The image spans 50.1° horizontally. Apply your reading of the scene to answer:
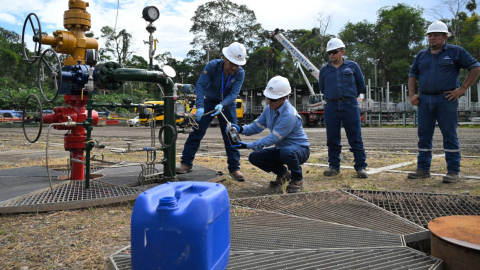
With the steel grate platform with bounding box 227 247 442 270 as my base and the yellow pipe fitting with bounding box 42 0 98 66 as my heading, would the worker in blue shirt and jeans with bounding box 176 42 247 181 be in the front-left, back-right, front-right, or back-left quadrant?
front-right

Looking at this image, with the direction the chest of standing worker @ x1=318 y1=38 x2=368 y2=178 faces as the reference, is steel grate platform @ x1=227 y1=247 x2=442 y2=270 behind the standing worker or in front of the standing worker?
in front

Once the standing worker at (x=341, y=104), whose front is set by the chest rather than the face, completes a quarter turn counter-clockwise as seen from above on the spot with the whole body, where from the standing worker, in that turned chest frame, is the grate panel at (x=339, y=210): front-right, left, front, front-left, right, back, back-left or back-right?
right

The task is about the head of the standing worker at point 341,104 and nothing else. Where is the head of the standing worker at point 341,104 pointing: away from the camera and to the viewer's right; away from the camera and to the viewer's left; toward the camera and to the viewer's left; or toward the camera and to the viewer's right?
toward the camera and to the viewer's left

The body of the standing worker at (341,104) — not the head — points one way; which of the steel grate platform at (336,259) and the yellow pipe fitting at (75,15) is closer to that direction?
the steel grate platform

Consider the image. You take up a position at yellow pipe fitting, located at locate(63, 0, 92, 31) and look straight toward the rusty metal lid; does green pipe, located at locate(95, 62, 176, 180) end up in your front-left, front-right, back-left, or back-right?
front-left

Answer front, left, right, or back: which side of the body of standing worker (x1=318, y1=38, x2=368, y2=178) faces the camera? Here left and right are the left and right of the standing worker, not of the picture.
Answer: front

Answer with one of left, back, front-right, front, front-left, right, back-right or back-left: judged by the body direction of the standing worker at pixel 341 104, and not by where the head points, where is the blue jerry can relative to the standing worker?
front

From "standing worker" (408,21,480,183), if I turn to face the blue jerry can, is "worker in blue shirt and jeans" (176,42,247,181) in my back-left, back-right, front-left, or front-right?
front-right

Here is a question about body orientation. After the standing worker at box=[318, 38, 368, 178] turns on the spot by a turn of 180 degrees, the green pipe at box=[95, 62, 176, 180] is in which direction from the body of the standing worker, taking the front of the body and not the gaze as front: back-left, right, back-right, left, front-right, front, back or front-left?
back-left

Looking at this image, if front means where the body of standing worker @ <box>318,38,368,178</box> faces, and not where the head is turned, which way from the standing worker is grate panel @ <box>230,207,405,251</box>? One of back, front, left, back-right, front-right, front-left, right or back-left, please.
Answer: front
